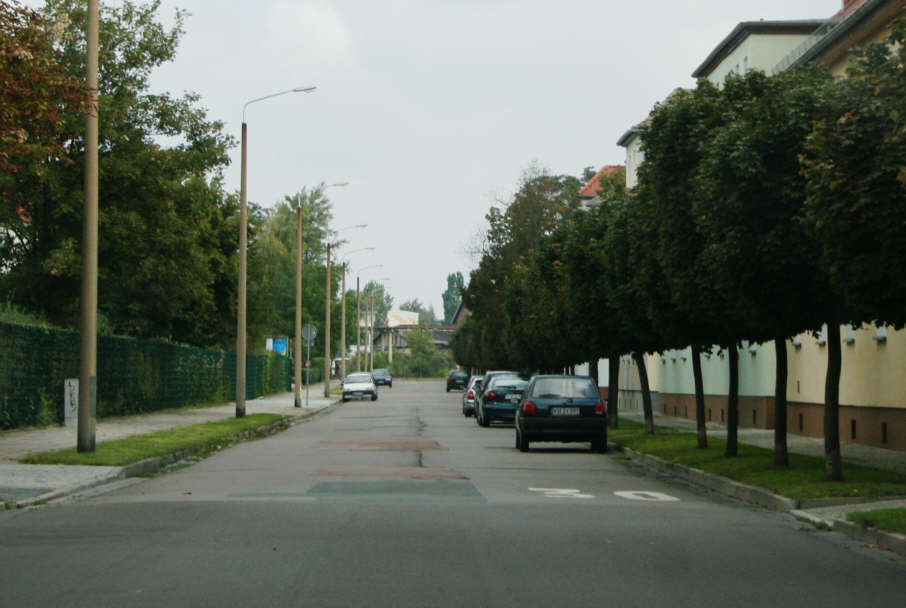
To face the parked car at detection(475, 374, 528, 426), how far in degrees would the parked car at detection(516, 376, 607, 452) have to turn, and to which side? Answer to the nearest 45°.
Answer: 0° — it already faces it

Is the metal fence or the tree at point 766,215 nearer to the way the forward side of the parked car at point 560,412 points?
the metal fence

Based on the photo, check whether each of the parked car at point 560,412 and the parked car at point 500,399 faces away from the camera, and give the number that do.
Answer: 2

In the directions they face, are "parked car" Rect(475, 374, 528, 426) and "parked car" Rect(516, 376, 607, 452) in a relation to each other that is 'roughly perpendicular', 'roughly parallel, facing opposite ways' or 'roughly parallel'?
roughly parallel

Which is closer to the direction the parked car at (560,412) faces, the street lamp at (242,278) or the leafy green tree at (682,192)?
the street lamp

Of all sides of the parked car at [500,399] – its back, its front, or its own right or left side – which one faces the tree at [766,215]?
back

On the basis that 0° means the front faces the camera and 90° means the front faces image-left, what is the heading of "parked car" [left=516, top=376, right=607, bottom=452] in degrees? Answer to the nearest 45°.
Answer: approximately 180°

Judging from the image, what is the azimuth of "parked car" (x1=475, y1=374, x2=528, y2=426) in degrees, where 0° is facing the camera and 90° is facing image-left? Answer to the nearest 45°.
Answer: approximately 180°

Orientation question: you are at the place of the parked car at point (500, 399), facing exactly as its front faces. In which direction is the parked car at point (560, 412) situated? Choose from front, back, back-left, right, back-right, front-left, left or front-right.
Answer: back

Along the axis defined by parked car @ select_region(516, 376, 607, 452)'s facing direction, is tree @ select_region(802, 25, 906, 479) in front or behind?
behind

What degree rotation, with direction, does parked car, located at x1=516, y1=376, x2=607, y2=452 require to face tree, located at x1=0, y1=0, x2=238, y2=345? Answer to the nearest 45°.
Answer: approximately 45° to its left

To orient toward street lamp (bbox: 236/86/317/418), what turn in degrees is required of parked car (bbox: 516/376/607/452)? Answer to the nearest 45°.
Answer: approximately 45° to its left

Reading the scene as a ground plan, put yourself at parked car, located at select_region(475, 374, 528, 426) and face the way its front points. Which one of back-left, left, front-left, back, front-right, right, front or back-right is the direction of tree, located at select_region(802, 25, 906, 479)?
back
